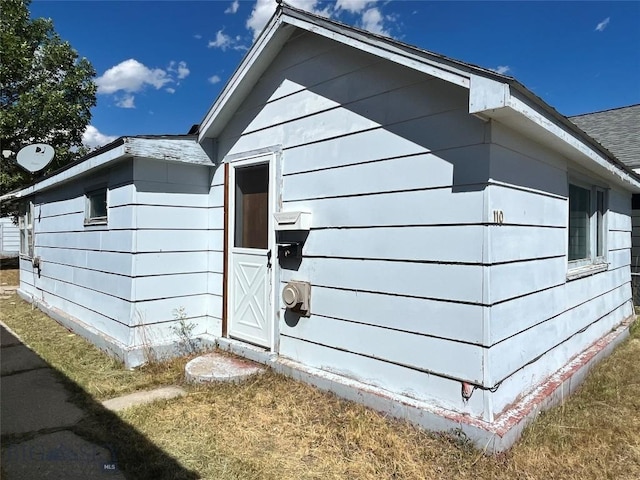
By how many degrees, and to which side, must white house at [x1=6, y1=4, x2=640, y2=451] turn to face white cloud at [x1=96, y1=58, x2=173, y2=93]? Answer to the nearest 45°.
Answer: approximately 90° to its right

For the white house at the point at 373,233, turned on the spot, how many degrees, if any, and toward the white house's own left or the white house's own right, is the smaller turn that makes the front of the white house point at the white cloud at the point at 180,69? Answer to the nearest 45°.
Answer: approximately 90° to the white house's own right

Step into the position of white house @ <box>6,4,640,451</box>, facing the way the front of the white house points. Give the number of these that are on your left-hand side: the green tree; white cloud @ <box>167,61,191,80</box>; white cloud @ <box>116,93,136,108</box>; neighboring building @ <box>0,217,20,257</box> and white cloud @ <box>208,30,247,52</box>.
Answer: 0

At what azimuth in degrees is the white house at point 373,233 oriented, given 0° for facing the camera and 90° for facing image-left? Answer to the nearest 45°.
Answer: approximately 45°

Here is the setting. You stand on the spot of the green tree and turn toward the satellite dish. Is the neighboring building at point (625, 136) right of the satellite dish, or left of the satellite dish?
left

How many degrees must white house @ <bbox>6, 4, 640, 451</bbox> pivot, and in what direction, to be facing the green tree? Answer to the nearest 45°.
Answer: approximately 90° to its right

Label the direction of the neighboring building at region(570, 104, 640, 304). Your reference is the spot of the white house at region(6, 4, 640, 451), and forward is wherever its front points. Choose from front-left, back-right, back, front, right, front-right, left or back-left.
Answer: back

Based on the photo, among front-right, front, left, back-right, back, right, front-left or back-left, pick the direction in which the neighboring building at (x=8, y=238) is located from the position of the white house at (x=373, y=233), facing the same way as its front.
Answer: right

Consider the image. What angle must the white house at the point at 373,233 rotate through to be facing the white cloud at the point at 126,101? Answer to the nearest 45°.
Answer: approximately 90° to its right

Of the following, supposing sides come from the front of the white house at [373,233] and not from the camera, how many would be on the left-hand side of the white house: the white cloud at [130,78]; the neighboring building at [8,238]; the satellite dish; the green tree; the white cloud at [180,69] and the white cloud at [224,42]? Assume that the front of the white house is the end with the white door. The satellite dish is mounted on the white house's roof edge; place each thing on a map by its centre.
0

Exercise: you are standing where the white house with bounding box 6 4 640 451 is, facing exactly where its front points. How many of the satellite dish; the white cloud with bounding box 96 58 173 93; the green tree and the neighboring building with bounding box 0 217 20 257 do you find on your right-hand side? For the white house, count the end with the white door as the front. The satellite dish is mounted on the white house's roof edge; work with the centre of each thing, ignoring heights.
4
